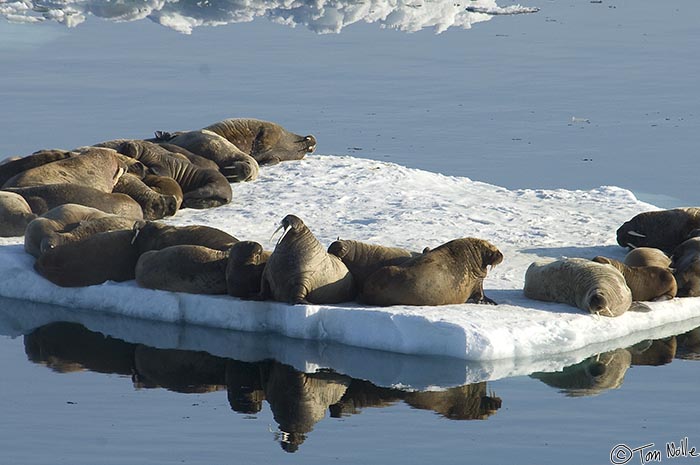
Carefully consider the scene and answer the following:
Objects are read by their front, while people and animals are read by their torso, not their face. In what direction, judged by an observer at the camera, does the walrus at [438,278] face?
facing to the right of the viewer

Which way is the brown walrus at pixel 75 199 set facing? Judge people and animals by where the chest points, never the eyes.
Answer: to the viewer's right

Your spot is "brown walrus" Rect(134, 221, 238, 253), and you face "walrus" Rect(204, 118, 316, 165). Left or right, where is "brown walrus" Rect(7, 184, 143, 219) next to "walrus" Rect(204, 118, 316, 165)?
left

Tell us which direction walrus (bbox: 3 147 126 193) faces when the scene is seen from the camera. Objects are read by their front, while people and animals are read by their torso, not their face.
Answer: facing to the right of the viewer

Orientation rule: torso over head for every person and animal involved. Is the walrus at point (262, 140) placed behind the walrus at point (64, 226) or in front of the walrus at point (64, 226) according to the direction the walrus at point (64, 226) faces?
behind

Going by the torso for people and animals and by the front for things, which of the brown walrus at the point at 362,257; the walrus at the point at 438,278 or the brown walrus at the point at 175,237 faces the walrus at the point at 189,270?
the brown walrus at the point at 362,257

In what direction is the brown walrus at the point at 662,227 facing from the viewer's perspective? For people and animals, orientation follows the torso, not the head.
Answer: to the viewer's left

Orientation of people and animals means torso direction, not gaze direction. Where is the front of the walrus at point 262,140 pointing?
to the viewer's right
